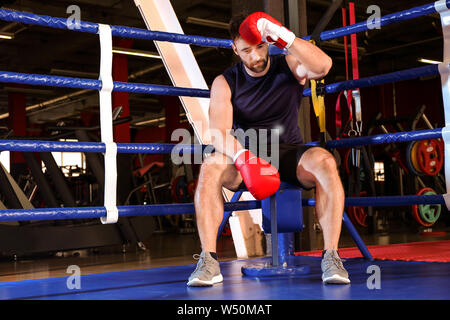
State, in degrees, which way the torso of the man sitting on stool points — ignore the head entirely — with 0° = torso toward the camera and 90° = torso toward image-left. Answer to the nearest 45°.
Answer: approximately 0°
